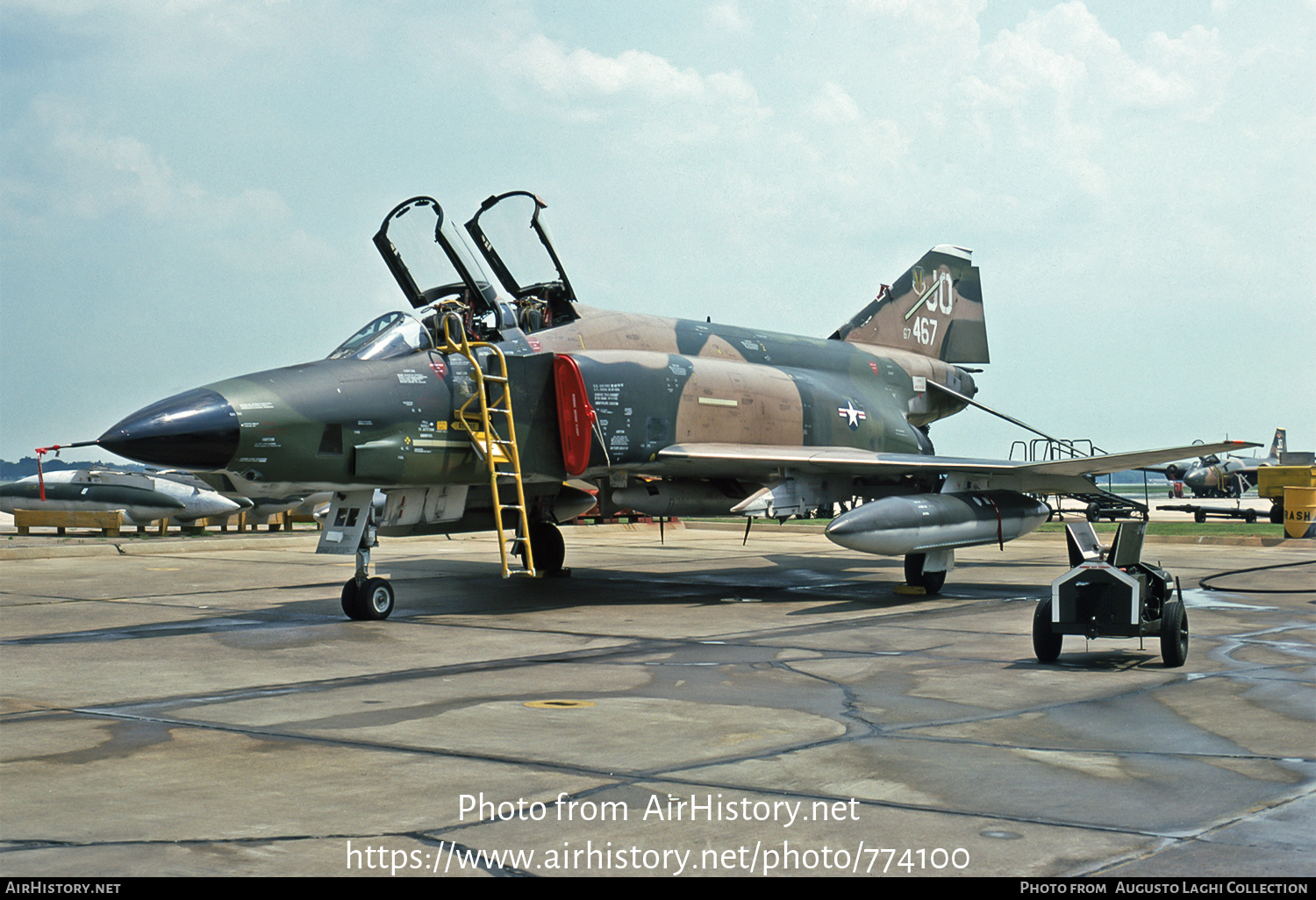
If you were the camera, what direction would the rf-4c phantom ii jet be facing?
facing the viewer and to the left of the viewer
